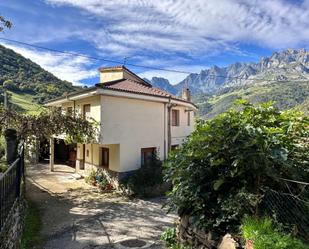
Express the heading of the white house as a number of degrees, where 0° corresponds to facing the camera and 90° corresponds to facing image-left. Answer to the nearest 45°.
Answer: approximately 45°

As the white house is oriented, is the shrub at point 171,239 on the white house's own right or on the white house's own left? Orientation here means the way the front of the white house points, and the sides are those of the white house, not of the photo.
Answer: on the white house's own left

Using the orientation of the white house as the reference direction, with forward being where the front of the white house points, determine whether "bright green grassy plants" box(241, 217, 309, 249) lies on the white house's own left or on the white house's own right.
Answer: on the white house's own left

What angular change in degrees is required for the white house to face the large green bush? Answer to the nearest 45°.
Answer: approximately 45° to its left

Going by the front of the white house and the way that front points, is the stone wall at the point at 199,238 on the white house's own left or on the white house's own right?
on the white house's own left
